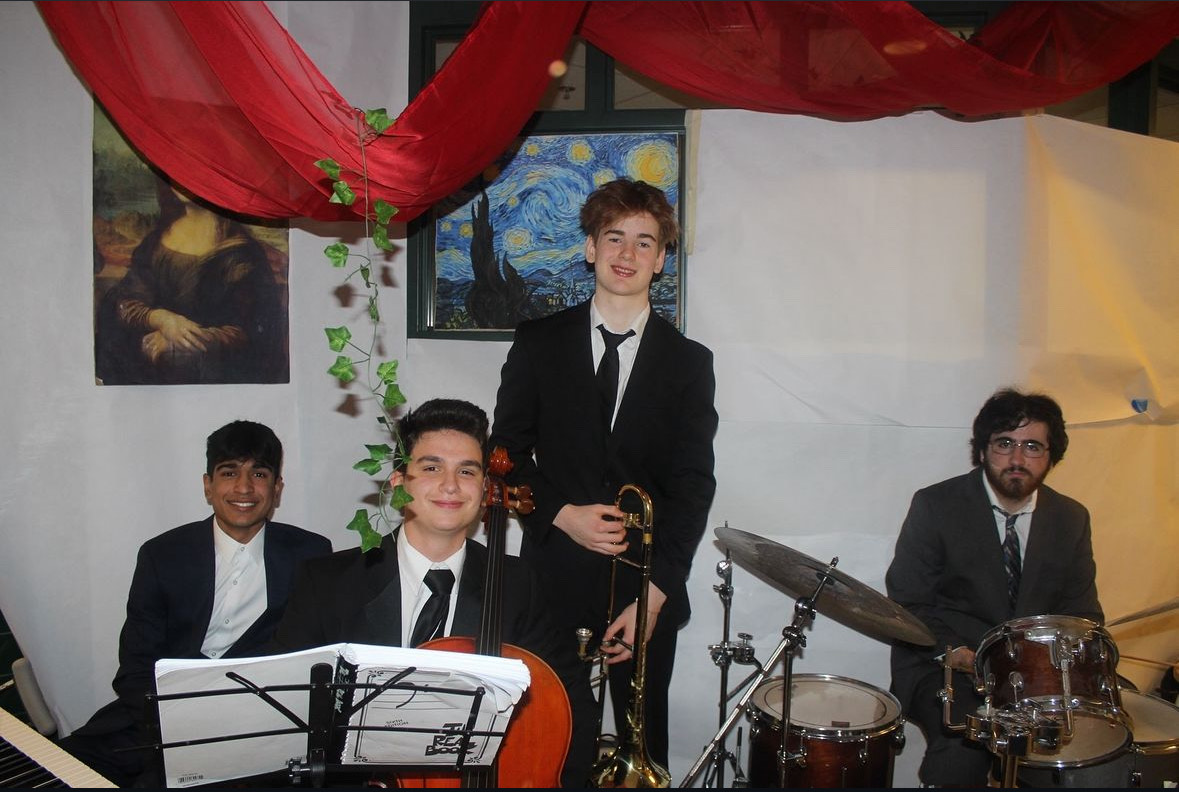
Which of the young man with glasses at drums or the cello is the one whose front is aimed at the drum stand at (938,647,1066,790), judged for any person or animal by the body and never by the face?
the young man with glasses at drums

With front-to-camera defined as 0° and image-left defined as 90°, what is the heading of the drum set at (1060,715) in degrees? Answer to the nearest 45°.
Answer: approximately 0°

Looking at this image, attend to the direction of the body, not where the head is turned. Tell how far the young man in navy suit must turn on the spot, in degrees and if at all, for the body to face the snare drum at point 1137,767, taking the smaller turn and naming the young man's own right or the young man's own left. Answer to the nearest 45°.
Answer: approximately 45° to the young man's own left

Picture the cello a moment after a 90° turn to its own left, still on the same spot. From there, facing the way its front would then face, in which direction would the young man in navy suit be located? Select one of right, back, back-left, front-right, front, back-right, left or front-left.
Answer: back-left

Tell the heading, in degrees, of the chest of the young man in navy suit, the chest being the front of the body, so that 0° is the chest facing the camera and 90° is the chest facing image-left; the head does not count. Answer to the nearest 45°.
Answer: approximately 0°
